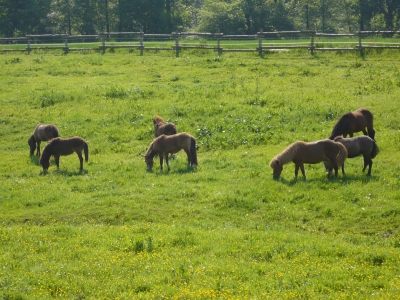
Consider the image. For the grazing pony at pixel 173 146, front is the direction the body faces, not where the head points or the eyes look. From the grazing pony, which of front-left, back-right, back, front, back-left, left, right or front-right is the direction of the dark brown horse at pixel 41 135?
front-right

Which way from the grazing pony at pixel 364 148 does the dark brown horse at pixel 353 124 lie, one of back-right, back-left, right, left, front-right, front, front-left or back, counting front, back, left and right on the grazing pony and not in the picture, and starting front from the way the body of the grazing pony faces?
right

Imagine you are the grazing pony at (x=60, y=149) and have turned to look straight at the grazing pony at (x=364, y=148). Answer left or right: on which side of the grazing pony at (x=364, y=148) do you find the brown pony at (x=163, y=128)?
left

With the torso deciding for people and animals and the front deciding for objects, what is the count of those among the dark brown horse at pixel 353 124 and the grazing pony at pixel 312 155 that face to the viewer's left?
2

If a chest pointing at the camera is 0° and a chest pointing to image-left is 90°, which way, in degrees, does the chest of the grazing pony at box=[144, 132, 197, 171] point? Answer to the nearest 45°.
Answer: approximately 90°

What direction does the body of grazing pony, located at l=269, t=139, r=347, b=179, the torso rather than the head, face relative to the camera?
to the viewer's left

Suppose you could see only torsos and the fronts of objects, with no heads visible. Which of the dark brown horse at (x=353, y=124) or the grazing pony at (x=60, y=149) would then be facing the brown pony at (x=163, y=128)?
the dark brown horse

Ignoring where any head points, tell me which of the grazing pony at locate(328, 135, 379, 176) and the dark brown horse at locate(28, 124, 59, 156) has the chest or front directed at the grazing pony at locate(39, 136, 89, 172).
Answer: the grazing pony at locate(328, 135, 379, 176)

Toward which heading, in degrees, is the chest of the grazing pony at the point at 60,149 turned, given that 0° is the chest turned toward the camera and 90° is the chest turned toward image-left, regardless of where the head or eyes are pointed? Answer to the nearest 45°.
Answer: approximately 90°

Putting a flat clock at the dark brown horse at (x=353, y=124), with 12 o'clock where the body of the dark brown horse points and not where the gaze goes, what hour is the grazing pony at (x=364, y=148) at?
The grazing pony is roughly at 9 o'clock from the dark brown horse.

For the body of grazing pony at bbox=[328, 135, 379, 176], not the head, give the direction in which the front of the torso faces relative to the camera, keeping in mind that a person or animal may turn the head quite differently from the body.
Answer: to the viewer's left
